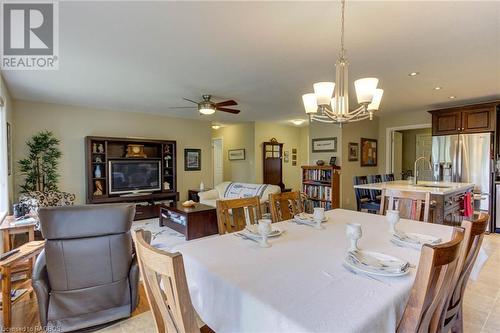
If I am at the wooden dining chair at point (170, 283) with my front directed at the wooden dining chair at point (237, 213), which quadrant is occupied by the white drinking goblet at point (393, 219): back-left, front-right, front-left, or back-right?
front-right

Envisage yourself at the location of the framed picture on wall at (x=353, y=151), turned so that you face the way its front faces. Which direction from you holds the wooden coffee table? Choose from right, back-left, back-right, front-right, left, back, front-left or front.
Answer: front-right

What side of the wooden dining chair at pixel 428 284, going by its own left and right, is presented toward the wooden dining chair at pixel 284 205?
front

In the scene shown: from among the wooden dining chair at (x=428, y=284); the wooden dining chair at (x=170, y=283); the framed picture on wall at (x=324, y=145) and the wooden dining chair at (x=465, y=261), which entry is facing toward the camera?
the framed picture on wall

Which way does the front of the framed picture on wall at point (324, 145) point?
toward the camera

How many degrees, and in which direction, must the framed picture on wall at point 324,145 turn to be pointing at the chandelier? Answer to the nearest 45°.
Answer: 0° — it already faces it

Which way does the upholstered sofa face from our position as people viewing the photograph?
facing the viewer

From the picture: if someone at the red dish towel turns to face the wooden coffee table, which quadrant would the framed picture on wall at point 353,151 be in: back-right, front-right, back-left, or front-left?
front-right

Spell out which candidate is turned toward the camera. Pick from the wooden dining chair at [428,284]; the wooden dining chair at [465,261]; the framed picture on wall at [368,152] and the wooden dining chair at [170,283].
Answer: the framed picture on wall

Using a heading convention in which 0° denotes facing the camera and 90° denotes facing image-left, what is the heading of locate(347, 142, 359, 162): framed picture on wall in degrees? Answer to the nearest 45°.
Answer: approximately 0°

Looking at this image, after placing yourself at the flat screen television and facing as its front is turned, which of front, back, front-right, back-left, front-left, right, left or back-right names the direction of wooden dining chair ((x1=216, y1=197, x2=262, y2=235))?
front

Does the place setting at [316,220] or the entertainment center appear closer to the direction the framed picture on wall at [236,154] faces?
the place setting

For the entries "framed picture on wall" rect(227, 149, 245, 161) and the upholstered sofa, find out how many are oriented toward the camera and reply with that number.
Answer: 2

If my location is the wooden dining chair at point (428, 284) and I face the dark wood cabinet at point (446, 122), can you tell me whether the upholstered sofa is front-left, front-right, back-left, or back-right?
front-left

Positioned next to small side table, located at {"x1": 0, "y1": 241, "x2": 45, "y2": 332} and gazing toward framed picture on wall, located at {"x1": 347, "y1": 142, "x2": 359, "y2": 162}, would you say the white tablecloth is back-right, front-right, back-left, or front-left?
front-right
